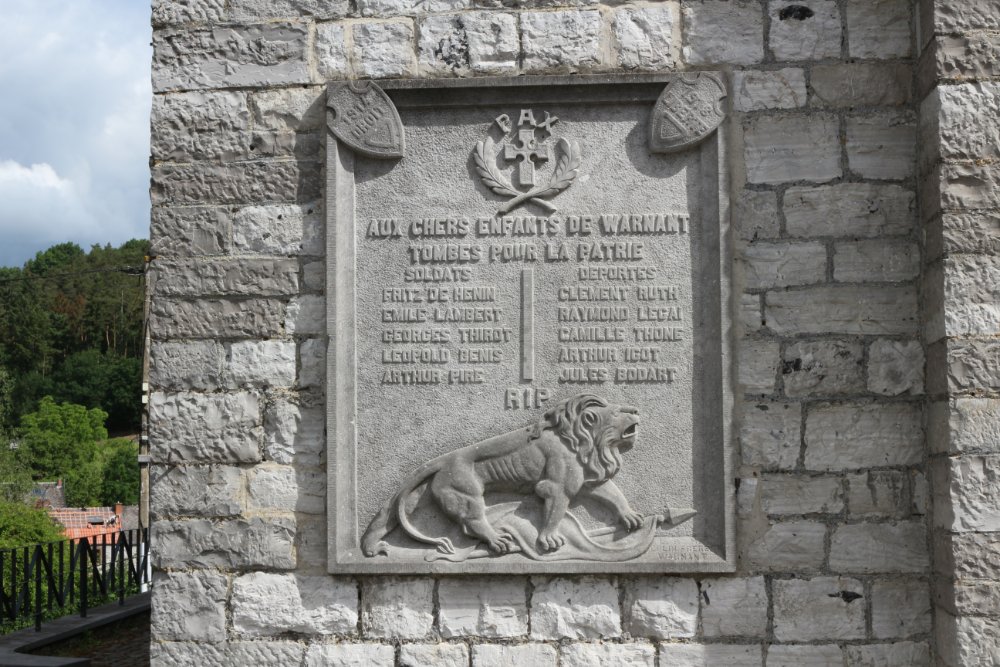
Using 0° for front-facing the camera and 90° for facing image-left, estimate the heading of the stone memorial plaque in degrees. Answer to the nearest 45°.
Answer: approximately 0°

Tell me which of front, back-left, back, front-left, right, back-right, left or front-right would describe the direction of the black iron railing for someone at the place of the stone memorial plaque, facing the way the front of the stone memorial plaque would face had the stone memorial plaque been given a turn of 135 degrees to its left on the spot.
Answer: left
